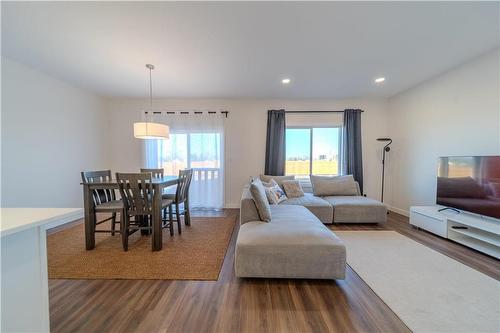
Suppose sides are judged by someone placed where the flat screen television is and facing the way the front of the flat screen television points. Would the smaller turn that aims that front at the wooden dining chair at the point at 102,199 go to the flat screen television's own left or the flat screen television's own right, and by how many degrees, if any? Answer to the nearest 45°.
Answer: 0° — it already faces it

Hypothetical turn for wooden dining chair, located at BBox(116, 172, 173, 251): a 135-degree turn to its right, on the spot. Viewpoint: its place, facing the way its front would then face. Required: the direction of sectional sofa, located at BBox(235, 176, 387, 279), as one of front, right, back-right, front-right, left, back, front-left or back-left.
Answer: front-left

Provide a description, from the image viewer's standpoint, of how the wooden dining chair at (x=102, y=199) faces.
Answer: facing the viewer and to the right of the viewer

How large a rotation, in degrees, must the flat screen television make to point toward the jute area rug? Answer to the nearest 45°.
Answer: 0° — it already faces it

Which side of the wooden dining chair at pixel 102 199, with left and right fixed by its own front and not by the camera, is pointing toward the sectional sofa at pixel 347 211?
front

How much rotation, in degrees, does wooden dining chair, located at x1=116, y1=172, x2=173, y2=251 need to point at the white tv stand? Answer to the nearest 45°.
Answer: approximately 90° to its right

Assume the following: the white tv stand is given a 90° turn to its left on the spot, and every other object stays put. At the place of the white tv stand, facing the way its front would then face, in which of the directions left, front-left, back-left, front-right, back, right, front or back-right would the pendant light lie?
right

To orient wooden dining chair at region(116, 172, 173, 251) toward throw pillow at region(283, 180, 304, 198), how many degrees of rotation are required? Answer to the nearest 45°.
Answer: approximately 45° to its right

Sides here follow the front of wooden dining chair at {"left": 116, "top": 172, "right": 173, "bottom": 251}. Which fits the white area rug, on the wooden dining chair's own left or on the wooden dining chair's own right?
on the wooden dining chair's own right

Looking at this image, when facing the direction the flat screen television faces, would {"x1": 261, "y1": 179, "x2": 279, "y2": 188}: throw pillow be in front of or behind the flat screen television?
in front

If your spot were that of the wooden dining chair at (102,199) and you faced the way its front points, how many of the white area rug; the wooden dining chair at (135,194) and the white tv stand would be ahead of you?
3

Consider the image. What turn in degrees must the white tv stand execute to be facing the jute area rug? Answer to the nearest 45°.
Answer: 0° — it already faces it

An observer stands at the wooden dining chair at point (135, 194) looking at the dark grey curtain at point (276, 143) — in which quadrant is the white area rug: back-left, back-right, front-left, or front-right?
front-right

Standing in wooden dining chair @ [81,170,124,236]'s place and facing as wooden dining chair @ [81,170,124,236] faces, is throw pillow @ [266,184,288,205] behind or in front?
in front

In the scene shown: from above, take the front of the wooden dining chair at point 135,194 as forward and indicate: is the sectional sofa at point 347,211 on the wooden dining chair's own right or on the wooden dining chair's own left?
on the wooden dining chair's own right

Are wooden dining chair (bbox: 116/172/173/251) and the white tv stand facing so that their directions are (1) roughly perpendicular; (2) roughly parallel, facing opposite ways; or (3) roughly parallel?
roughly perpendicular

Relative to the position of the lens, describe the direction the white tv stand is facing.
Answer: facing the viewer and to the left of the viewer

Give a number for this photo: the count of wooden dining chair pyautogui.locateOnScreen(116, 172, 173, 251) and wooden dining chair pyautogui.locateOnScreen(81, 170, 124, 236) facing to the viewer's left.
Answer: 0

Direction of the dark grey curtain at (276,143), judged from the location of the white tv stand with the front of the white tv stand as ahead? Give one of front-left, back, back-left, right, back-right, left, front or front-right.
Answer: front-right
